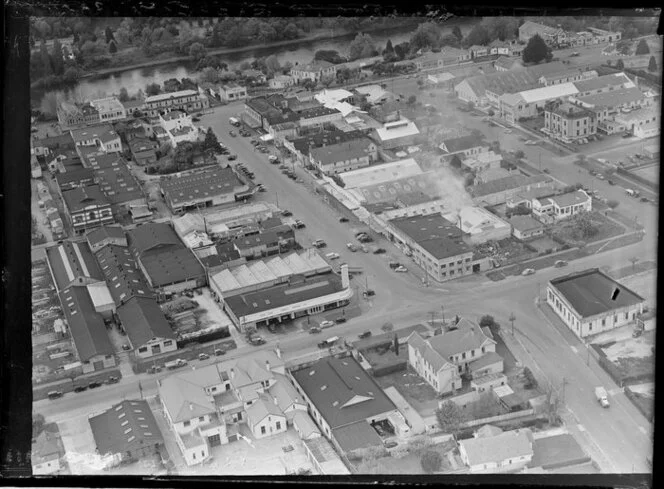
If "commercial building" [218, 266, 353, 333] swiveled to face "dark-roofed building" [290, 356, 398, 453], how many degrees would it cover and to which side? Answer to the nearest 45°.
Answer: approximately 45° to its right

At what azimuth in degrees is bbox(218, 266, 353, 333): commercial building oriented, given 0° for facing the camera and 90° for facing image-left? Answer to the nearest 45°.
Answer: approximately 315°
